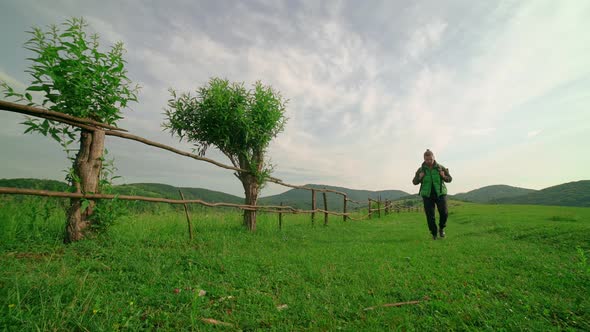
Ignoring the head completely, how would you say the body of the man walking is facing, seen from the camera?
toward the camera

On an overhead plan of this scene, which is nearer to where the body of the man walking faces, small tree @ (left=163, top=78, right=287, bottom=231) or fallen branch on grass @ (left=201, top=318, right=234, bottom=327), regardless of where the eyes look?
the fallen branch on grass

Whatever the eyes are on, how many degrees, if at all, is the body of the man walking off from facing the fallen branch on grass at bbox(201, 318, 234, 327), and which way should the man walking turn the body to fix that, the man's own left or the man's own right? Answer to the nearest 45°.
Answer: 0° — they already face it
